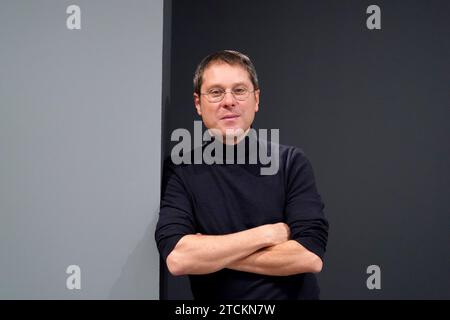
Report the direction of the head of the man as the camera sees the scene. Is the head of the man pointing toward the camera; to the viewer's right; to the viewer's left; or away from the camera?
toward the camera

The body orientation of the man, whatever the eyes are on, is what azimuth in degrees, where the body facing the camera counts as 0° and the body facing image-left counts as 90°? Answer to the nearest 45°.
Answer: approximately 0°
